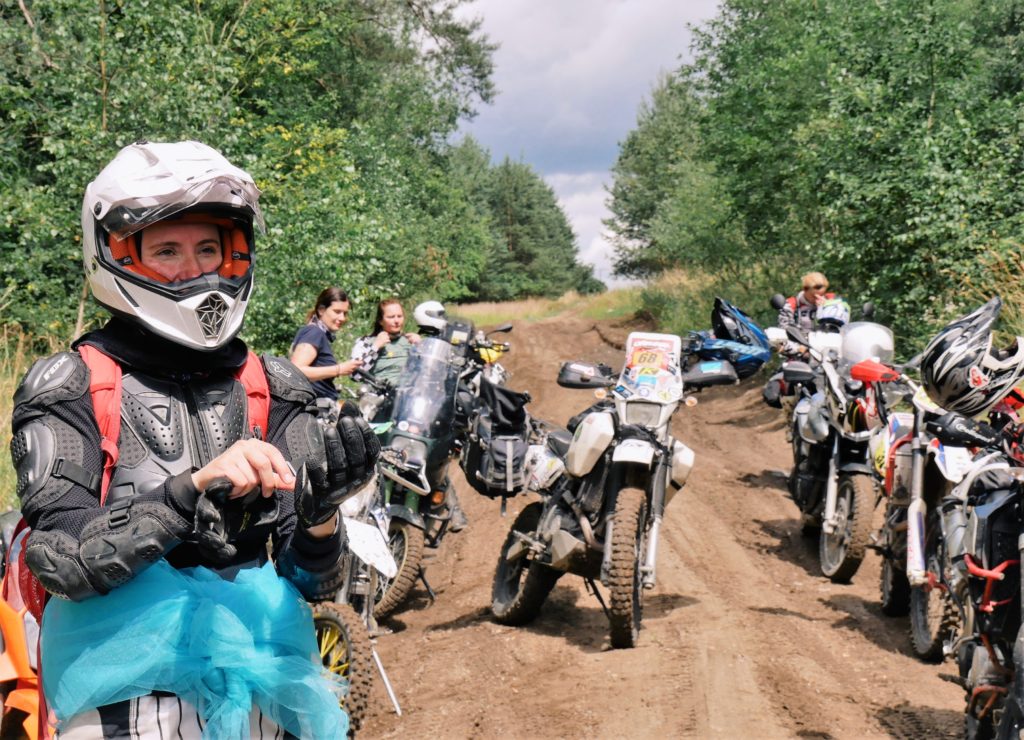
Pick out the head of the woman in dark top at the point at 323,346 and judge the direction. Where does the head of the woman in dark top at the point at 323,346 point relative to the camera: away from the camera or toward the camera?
toward the camera

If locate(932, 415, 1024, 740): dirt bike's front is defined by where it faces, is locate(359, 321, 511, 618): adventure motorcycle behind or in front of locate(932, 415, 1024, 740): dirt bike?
behind

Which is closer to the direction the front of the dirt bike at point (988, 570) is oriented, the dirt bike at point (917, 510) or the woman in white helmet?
the woman in white helmet

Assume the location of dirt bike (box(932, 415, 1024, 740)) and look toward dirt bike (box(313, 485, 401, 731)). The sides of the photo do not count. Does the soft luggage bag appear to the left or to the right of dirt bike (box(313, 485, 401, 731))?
right

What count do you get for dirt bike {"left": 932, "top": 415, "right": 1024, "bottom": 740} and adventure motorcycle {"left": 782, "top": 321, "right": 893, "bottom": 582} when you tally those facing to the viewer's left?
0

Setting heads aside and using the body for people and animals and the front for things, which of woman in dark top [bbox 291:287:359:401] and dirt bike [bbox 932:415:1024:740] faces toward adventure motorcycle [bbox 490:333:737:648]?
the woman in dark top

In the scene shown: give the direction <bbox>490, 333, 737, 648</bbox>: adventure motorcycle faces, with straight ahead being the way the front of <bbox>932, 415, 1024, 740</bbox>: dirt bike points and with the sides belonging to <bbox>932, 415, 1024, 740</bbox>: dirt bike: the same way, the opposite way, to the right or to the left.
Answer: the same way

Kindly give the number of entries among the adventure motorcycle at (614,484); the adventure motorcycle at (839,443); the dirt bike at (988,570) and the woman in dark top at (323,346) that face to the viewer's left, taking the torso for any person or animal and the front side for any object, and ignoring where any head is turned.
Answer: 0

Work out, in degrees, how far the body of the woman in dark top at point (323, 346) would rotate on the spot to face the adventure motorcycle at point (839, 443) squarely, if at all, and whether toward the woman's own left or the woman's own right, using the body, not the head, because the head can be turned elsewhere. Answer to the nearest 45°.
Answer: approximately 45° to the woman's own left

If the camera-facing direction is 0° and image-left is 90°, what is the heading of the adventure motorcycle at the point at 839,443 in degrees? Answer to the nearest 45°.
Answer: approximately 315°

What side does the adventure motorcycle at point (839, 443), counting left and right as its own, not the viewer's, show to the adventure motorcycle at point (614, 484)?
right

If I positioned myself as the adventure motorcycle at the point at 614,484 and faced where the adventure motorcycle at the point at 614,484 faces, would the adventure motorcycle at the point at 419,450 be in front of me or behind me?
behind

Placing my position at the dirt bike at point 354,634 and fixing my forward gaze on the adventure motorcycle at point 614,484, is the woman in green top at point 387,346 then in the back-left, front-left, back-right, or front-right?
front-left

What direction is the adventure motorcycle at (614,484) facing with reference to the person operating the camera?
facing the viewer and to the right of the viewer

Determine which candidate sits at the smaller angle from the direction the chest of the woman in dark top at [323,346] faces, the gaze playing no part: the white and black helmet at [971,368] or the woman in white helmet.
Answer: the white and black helmet

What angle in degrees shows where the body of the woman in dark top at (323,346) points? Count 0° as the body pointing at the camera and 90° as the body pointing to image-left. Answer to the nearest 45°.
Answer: approximately 315°
